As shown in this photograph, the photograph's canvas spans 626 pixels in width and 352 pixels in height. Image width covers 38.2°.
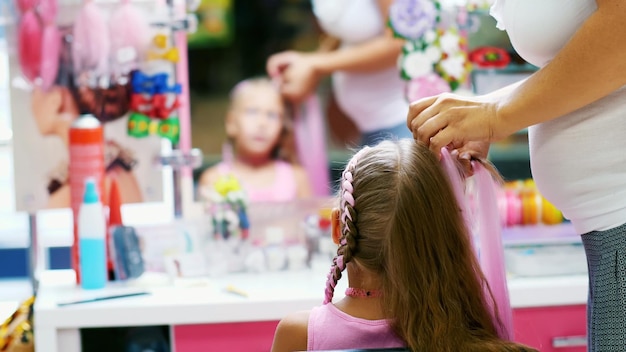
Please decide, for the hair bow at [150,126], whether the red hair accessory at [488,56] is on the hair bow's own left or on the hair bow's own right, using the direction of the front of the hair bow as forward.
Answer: on the hair bow's own left

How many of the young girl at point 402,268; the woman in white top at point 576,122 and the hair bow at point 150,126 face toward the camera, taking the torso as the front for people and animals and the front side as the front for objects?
1

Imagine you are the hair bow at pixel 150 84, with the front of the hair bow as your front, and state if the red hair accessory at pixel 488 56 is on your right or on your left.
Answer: on your left

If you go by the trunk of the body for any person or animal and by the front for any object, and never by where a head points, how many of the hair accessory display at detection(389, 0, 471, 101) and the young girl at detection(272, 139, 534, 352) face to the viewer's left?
0

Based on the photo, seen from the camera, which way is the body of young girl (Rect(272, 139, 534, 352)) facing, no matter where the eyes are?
away from the camera

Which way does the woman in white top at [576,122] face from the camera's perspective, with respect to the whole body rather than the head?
to the viewer's left

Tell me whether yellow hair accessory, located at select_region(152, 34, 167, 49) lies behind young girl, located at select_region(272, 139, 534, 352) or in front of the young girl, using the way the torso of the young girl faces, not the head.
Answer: in front

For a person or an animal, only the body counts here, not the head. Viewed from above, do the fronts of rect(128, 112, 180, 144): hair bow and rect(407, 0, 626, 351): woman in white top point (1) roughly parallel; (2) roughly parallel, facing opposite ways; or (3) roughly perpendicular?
roughly perpendicular

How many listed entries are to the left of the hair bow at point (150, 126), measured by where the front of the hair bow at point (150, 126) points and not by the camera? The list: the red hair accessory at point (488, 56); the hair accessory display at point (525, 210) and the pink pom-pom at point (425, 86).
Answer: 3

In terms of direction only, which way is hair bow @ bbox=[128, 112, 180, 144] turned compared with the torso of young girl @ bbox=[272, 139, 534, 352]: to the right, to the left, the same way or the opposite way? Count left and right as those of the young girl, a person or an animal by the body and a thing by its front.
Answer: the opposite way

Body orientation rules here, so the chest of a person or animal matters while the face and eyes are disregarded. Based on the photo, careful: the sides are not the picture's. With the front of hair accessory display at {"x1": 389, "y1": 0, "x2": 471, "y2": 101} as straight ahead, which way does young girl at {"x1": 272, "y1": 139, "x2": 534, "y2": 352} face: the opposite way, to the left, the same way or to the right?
the opposite way

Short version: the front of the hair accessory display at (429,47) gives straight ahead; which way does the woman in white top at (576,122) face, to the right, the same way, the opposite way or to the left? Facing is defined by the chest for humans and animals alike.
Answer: to the right
